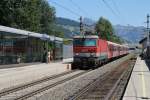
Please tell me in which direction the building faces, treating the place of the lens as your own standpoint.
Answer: facing the viewer and to the right of the viewer
